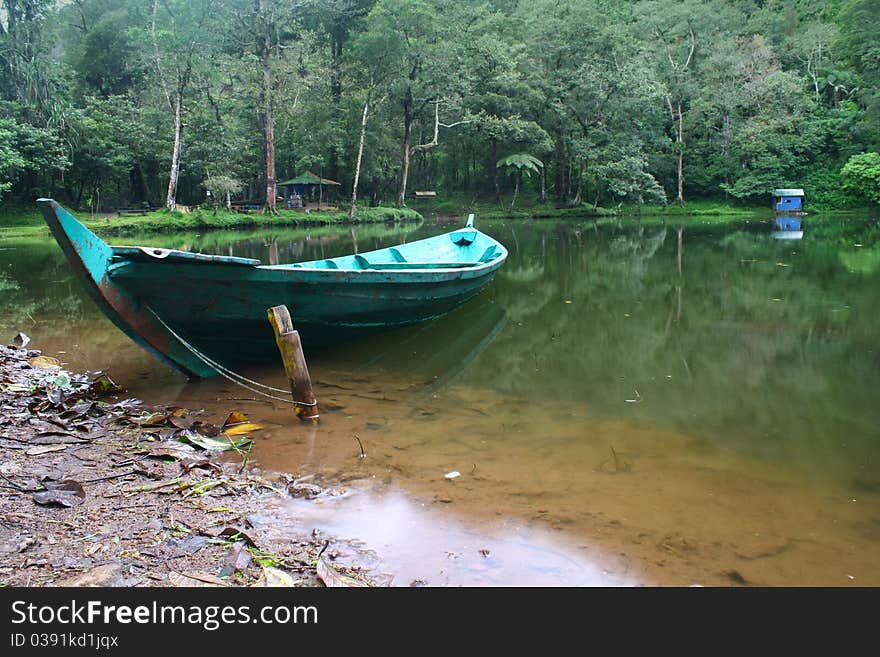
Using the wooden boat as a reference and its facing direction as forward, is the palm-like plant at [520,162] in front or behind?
behind

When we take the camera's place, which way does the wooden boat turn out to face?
facing the viewer and to the left of the viewer

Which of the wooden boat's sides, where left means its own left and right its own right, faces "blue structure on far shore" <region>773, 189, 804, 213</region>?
back

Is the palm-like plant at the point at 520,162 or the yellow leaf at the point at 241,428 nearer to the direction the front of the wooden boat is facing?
the yellow leaf
